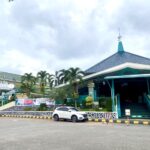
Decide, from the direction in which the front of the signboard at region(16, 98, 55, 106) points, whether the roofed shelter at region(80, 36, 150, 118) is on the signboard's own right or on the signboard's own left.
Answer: on the signboard's own left

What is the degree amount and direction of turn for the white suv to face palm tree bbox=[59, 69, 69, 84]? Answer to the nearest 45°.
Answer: approximately 135° to its left

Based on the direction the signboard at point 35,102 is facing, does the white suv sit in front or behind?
in front

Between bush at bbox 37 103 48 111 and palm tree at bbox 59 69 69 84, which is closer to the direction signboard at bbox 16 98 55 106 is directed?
the bush

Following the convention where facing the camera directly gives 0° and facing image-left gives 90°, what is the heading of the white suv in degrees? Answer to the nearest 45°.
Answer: approximately 315°

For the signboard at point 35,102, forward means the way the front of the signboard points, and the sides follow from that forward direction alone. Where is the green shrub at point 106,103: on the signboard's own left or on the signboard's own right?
on the signboard's own left

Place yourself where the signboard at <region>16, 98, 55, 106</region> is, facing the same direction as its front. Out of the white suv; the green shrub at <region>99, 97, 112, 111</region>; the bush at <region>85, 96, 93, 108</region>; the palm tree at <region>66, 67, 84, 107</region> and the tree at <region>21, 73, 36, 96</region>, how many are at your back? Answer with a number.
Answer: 1

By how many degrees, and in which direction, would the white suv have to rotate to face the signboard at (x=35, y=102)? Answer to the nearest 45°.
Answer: approximately 180°

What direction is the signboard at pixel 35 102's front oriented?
toward the camera

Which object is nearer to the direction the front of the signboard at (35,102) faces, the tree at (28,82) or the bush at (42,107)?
the bush

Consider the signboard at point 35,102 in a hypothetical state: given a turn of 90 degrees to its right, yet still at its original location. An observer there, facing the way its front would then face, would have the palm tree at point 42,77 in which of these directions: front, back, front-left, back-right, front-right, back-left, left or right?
right

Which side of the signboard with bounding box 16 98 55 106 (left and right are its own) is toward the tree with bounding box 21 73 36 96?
back

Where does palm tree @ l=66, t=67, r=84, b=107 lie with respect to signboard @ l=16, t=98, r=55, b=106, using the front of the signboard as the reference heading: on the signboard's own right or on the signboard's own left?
on the signboard's own left

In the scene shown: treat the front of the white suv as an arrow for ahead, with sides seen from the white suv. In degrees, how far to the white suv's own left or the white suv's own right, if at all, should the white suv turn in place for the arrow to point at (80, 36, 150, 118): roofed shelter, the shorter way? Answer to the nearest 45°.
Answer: approximately 90° to the white suv's own left
